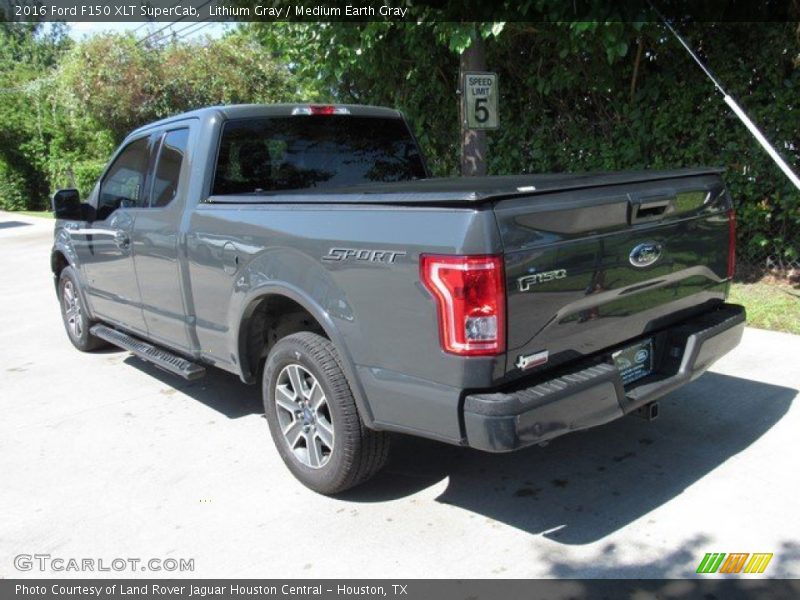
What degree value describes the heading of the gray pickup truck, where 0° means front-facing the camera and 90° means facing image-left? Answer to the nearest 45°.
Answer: approximately 135°

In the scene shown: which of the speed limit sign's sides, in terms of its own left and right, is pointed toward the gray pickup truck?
front

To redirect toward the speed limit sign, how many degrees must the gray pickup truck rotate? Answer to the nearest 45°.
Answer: approximately 45° to its right

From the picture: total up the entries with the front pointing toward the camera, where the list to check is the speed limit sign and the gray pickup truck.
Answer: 1

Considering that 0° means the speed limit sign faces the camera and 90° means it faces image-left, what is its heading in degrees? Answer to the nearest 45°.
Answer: approximately 0°
